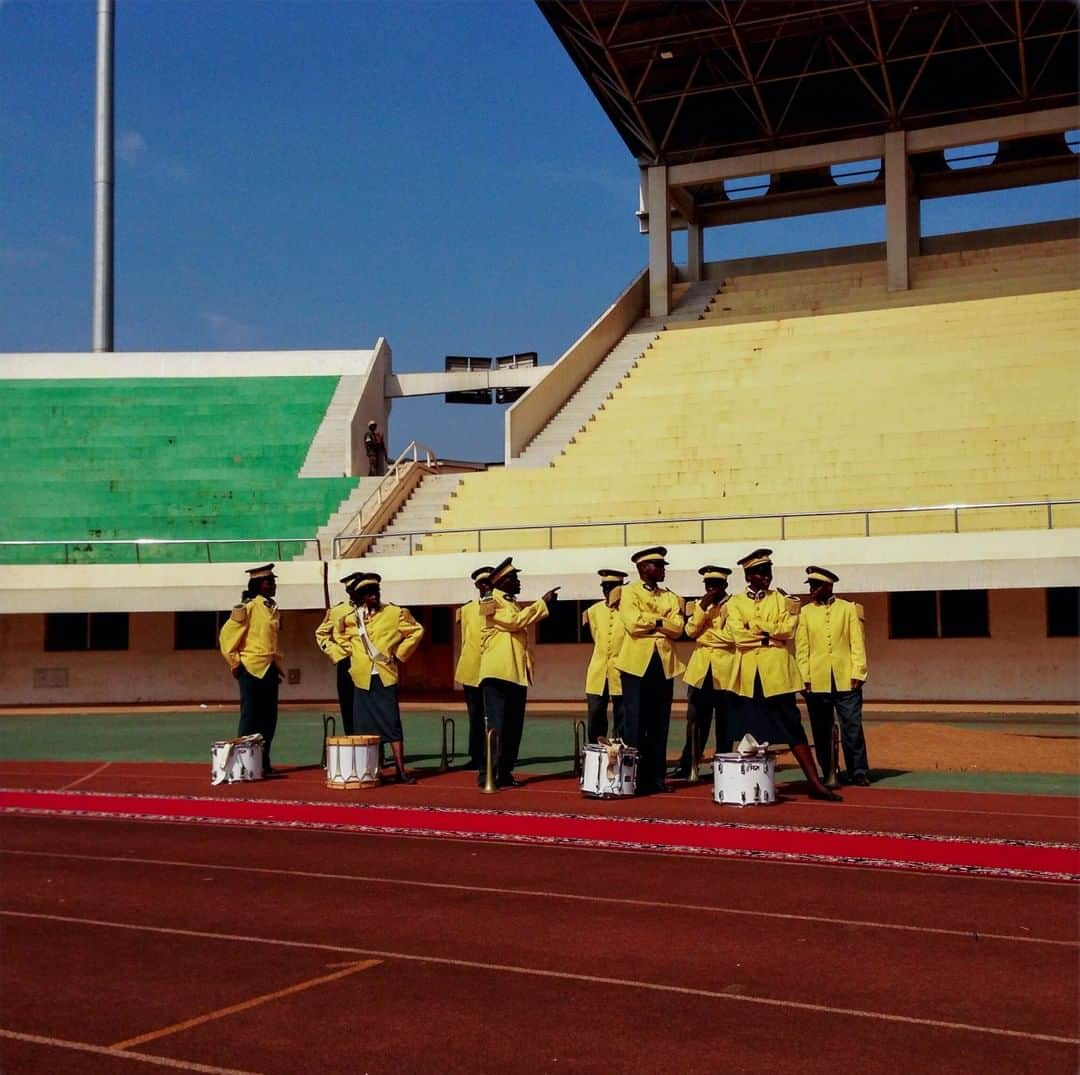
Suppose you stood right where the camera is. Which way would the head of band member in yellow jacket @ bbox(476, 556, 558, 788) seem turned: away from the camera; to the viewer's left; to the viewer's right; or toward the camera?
to the viewer's right

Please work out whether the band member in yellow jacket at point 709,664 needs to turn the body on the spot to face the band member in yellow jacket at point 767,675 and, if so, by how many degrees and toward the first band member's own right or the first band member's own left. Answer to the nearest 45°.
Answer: approximately 45° to the first band member's own left

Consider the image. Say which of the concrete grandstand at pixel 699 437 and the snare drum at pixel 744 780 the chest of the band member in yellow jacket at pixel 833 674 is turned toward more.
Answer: the snare drum

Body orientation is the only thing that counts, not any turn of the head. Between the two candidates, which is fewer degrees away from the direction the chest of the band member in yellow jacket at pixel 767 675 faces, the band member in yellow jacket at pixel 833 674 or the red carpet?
the red carpet

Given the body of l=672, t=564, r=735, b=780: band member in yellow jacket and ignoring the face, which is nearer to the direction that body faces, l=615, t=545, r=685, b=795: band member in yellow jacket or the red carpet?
the red carpet

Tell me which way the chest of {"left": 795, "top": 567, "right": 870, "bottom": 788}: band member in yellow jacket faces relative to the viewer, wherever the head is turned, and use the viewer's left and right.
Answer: facing the viewer

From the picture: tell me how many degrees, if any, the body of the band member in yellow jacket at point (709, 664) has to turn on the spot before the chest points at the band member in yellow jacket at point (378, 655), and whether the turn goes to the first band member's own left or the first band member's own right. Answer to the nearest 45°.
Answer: approximately 90° to the first band member's own right

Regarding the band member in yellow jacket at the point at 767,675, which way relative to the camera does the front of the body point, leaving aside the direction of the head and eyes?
toward the camera

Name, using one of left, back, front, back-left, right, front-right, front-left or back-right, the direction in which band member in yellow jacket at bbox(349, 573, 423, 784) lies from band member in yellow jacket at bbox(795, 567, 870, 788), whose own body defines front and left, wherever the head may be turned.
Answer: right
